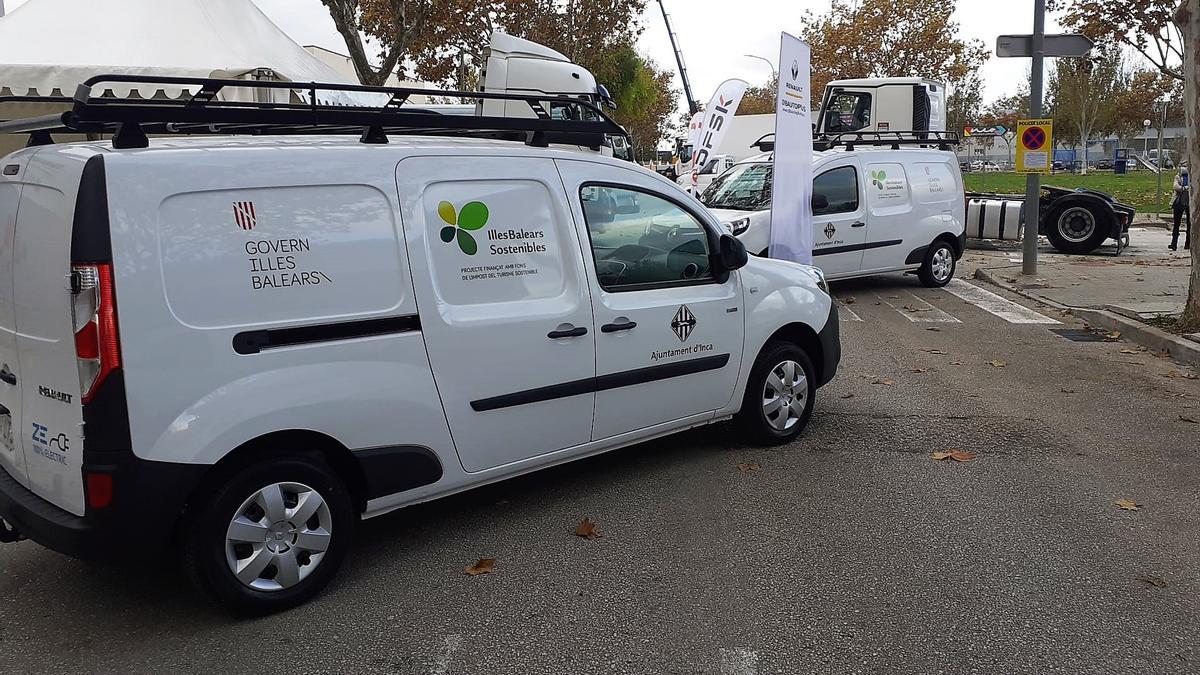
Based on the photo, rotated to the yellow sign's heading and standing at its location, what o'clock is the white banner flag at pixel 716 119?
The white banner flag is roughly at 4 o'clock from the yellow sign.

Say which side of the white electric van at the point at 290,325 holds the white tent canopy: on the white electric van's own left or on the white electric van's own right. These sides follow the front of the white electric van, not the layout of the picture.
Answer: on the white electric van's own left

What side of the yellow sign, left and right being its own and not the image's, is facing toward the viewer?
front

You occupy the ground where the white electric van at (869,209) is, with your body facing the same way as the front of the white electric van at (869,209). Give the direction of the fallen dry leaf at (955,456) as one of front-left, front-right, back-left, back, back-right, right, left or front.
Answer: front-left

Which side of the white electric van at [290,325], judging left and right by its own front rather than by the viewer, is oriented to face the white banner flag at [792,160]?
front

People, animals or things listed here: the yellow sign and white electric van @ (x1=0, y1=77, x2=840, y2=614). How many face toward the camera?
1

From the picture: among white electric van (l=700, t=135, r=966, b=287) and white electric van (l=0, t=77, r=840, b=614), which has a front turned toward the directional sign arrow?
white electric van (l=0, t=77, r=840, b=614)

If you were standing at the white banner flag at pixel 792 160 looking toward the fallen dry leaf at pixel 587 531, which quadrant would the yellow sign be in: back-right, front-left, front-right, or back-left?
back-left

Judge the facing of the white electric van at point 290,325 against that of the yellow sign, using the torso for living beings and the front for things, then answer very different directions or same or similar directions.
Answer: very different directions

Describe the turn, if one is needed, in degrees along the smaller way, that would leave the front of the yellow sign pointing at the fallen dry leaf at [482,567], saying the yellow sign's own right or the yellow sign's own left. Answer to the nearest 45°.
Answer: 0° — it already faces it

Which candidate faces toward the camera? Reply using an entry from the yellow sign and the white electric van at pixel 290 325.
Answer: the yellow sign

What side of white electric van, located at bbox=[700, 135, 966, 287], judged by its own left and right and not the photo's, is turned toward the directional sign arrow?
back

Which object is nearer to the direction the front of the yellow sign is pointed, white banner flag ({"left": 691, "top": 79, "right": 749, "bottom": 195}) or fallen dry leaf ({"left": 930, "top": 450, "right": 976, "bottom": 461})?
the fallen dry leaf

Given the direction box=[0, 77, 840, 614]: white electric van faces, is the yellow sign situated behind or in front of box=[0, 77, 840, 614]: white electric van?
in front

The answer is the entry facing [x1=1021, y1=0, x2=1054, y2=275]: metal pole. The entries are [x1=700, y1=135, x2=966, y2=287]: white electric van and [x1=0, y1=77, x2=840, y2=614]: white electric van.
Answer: [x1=0, y1=77, x2=840, y2=614]: white electric van

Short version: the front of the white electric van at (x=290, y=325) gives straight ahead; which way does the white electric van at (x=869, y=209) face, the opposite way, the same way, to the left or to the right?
the opposite way
